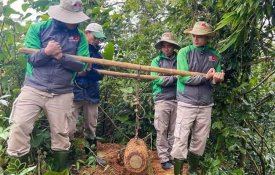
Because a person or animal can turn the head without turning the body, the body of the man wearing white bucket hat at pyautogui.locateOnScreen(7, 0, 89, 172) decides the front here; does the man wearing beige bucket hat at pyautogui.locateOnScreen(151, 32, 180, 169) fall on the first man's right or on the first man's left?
on the first man's left

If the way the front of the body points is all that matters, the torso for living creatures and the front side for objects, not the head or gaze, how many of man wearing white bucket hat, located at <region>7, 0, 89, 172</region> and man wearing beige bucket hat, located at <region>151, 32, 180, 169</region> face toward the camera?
2

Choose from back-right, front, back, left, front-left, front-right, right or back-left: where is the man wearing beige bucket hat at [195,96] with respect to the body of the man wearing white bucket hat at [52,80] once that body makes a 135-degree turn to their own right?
back-right

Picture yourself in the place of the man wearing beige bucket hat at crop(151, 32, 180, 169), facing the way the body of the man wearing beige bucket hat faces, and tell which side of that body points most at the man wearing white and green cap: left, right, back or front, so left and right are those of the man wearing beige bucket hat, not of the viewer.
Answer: right

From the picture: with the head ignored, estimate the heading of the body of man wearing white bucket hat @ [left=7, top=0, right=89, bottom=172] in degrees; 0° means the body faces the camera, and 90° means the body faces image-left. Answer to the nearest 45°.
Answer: approximately 0°

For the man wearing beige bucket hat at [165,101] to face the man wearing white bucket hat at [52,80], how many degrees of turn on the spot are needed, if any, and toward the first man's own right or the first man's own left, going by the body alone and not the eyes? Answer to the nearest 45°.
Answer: approximately 45° to the first man's own right

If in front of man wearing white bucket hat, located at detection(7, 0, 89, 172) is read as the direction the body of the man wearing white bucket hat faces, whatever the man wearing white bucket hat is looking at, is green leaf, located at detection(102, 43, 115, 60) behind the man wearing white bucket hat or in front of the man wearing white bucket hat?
behind

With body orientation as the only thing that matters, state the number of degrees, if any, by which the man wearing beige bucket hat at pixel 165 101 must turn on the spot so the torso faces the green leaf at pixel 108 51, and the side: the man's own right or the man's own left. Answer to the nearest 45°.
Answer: approximately 135° to the man's own right

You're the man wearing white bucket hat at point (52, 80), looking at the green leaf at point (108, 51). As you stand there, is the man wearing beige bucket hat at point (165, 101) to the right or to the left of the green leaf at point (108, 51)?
right
